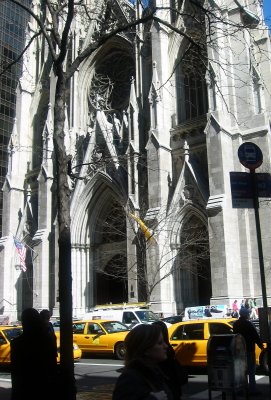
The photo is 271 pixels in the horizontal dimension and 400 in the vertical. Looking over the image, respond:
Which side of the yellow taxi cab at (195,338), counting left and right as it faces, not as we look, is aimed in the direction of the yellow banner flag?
left

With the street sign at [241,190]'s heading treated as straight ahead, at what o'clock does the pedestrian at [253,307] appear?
The pedestrian is roughly at 6 o'clock from the street sign.

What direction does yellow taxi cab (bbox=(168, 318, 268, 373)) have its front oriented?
to the viewer's right

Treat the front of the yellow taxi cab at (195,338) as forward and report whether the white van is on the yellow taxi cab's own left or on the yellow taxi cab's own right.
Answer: on the yellow taxi cab's own left

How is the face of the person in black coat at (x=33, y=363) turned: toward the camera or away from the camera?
away from the camera
